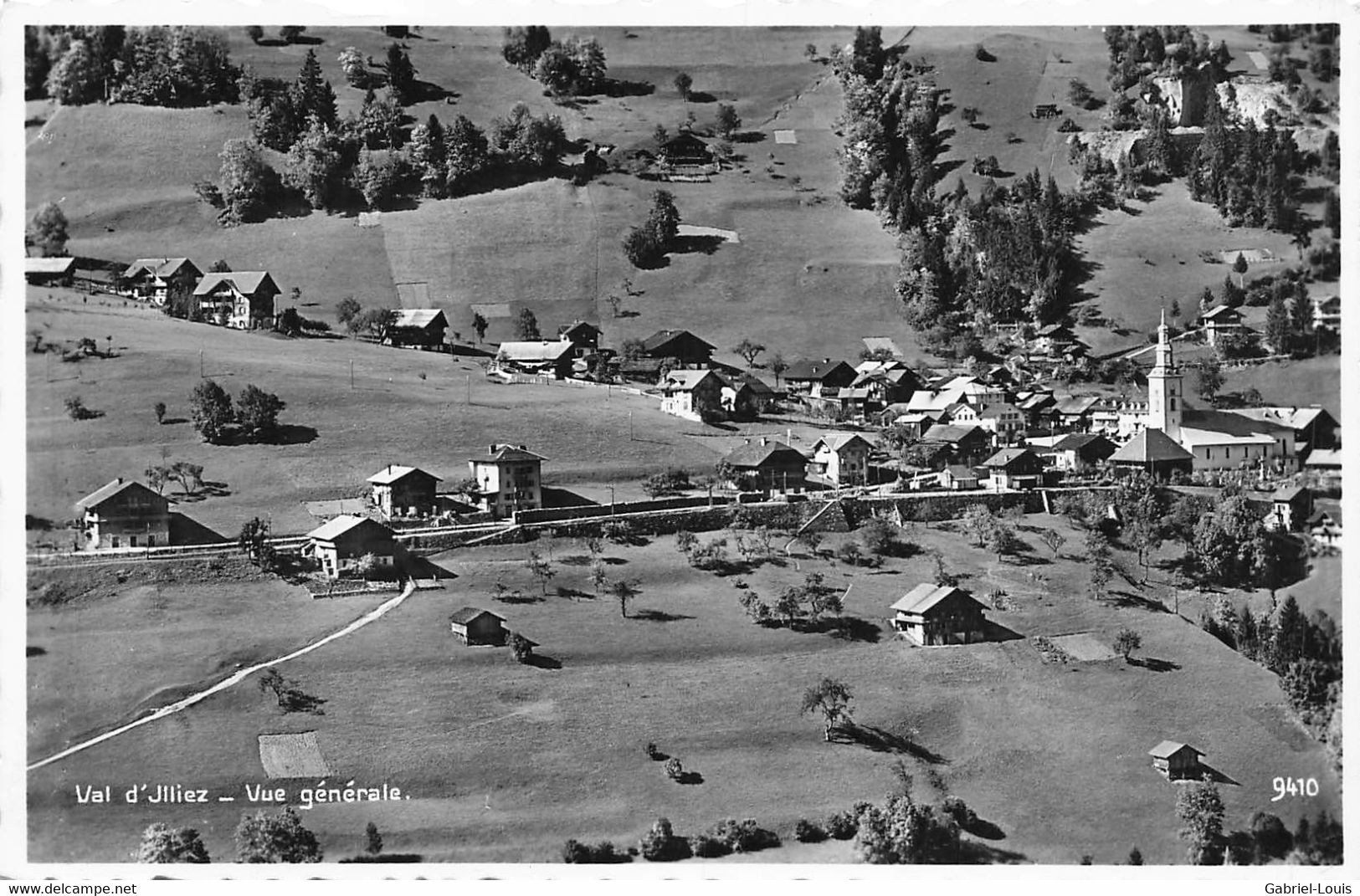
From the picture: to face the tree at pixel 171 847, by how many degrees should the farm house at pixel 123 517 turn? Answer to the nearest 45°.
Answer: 0° — it already faces it

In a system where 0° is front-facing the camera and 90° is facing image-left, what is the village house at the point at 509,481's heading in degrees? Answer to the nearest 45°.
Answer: approximately 315°
